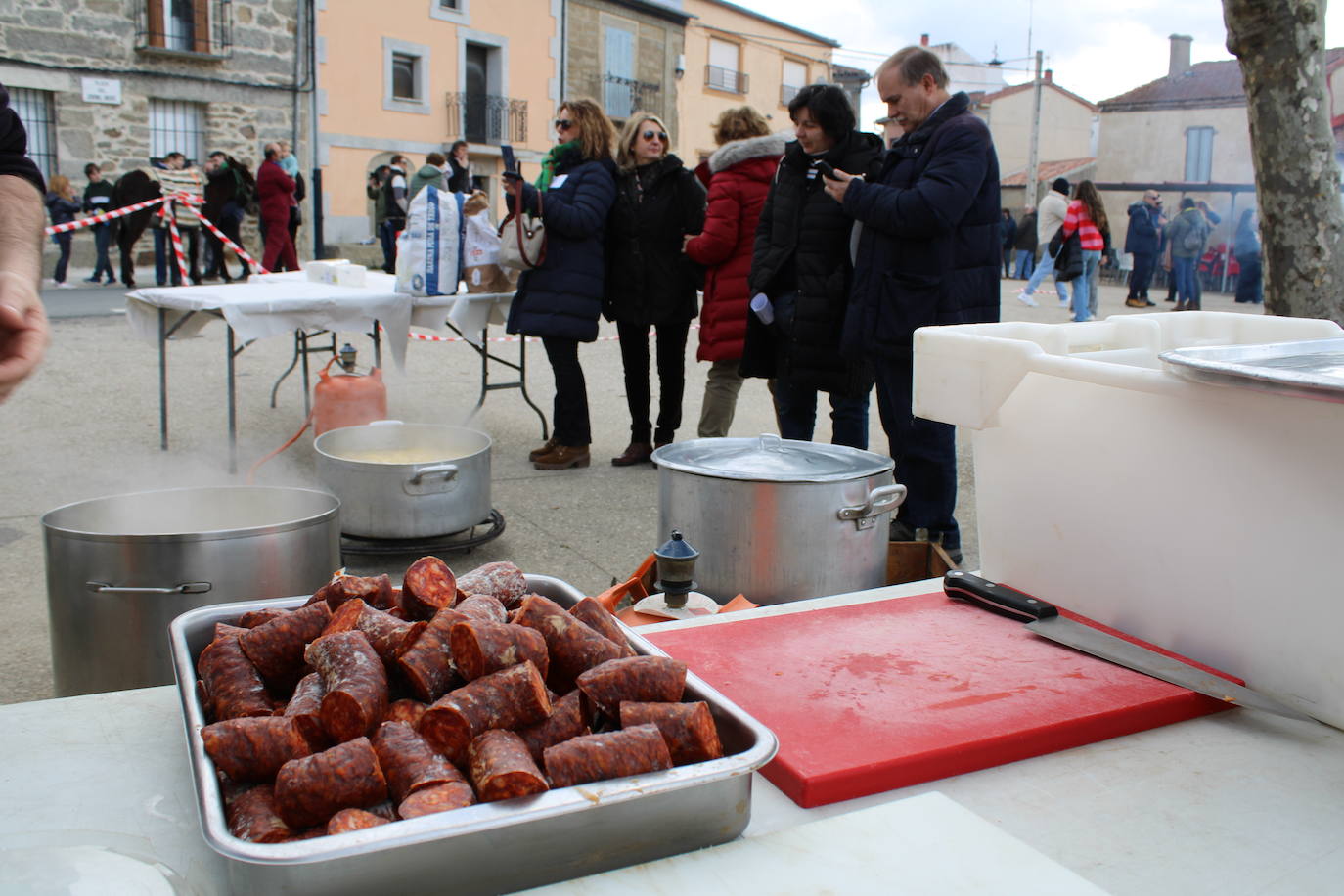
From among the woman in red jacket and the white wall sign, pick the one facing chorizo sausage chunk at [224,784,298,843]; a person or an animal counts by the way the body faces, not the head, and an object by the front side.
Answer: the white wall sign

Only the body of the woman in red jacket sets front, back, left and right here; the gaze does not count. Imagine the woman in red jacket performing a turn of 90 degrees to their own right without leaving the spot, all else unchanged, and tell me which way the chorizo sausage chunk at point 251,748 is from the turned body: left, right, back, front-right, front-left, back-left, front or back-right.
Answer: back-right

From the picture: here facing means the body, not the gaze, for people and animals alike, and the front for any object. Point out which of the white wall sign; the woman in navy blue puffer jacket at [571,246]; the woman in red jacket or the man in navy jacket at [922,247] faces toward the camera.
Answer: the white wall sign

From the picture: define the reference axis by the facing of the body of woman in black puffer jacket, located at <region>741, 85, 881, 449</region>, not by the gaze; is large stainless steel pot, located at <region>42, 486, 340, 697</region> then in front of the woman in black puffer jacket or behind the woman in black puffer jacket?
in front

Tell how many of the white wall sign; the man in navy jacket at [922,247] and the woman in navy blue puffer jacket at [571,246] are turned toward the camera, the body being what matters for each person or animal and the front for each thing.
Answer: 1

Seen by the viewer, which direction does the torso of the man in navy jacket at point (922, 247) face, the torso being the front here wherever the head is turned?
to the viewer's left

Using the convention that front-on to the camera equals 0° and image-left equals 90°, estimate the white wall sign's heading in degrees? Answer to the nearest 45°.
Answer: approximately 0°

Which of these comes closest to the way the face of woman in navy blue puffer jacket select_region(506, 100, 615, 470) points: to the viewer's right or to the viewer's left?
to the viewer's left

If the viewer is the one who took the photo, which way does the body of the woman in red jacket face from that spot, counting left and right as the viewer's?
facing away from the viewer and to the left of the viewer

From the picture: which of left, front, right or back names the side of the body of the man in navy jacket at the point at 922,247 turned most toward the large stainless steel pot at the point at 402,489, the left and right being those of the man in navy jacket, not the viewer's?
front

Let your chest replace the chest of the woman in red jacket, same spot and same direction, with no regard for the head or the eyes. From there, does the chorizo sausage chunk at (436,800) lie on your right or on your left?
on your left

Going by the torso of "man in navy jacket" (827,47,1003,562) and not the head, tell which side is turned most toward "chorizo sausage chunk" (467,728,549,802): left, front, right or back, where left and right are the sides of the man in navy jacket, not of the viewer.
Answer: left

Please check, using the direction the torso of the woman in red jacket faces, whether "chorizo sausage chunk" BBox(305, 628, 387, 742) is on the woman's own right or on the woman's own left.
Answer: on the woman's own left

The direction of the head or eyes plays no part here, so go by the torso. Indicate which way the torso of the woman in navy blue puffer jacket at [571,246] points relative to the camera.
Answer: to the viewer's left
